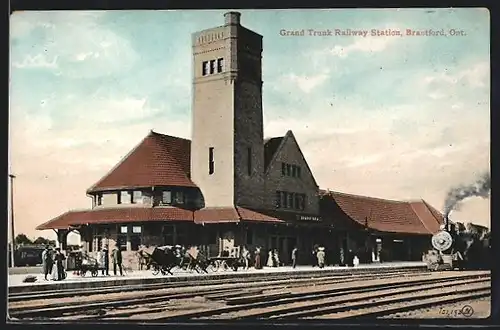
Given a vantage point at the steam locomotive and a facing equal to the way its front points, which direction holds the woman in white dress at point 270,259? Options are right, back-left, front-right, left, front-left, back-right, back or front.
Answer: front-right

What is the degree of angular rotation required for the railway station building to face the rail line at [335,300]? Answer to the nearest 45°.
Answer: approximately 45° to its left

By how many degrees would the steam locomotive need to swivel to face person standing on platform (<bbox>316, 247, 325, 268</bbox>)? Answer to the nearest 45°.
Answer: approximately 45° to its right

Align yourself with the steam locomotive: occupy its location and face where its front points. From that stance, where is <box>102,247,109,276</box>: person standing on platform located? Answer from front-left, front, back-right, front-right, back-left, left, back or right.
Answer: front-right

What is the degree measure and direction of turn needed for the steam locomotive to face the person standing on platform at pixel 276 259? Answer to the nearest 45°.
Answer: approximately 45° to its right

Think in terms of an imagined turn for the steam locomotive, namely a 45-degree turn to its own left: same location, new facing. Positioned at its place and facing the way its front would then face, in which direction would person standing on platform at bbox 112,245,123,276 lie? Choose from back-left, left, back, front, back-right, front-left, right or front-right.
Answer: right

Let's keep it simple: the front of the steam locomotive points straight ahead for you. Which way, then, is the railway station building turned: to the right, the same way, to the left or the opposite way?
to the left

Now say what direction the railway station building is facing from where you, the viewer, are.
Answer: facing the viewer and to the right of the viewer

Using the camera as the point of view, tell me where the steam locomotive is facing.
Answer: facing the viewer and to the left of the viewer
